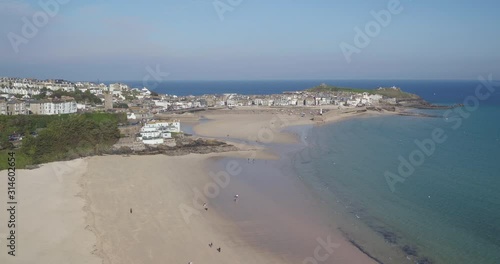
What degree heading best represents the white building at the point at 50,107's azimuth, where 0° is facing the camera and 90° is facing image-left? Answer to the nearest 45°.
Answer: approximately 0°
